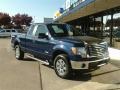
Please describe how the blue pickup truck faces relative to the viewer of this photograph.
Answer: facing the viewer and to the right of the viewer
